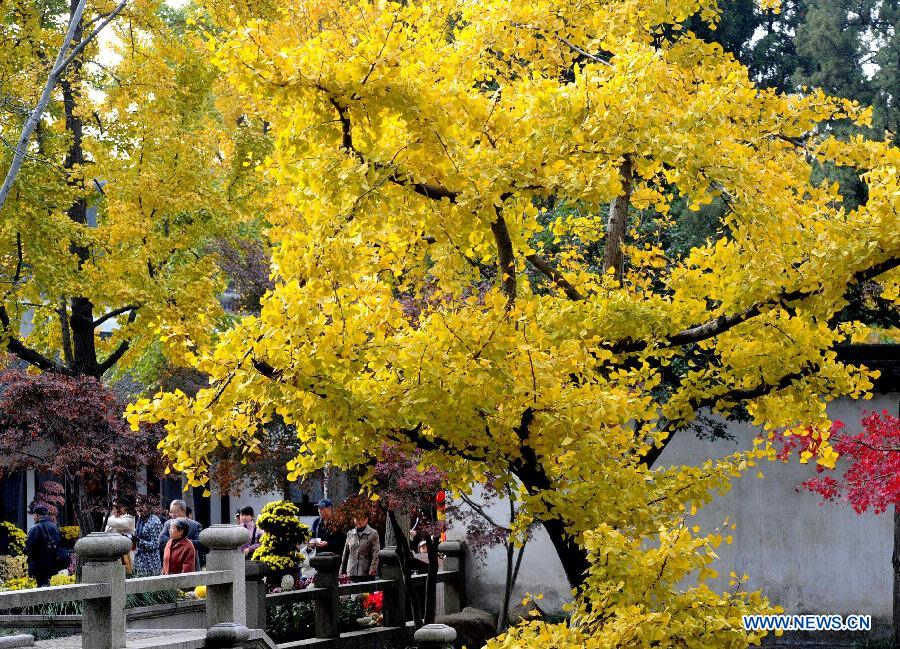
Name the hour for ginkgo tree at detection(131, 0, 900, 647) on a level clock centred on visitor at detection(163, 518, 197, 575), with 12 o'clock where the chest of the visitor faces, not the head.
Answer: The ginkgo tree is roughly at 10 o'clock from the visitor.

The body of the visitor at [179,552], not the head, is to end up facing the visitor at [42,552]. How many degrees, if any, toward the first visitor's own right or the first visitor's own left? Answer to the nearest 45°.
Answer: approximately 90° to the first visitor's own right

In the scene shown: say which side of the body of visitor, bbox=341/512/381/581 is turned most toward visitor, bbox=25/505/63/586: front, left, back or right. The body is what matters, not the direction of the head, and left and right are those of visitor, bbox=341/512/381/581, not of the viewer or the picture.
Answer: right

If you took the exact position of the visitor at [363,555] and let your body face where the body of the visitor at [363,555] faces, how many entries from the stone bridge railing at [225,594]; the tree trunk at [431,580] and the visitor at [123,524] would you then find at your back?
0

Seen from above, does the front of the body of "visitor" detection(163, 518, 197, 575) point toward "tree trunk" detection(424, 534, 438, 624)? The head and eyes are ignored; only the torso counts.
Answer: no

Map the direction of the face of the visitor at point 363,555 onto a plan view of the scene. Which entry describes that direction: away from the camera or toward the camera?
toward the camera

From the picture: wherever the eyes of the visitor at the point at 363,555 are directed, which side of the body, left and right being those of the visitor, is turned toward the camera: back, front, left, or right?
front

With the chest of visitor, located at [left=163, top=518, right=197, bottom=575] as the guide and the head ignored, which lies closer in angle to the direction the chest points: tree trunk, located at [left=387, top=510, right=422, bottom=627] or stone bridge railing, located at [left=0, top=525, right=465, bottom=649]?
the stone bridge railing
